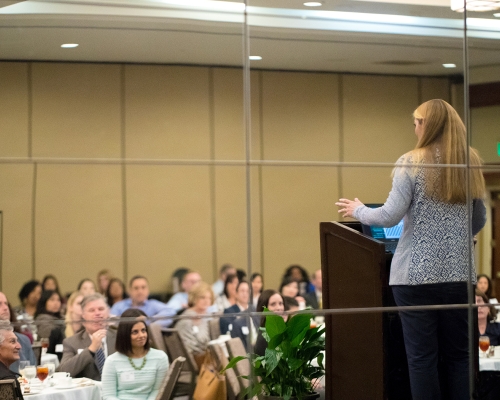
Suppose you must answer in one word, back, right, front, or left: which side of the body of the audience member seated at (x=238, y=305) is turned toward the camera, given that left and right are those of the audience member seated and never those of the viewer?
front

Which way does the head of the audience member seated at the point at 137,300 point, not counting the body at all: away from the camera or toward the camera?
toward the camera

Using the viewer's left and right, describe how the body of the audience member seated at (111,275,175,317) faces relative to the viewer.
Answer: facing the viewer

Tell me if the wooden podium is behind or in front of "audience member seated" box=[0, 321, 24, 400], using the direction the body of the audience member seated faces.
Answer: in front

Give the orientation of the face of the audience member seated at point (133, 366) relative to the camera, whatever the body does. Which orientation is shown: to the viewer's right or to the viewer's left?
to the viewer's right

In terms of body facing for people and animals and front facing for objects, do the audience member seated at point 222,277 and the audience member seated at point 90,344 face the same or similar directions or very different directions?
same or similar directions

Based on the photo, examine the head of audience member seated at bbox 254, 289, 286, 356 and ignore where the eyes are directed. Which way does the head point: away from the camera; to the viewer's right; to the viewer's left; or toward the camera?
toward the camera

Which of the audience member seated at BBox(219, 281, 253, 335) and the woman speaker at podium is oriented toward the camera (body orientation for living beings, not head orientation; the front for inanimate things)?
the audience member seated

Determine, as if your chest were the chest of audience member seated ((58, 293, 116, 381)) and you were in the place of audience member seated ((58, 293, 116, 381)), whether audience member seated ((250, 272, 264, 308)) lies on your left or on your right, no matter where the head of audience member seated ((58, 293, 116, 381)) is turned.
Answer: on your left

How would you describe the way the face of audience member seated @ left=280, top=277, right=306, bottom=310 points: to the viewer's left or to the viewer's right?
to the viewer's right

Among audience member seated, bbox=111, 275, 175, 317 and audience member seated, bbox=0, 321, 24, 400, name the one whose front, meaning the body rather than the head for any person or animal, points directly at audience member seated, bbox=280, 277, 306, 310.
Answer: audience member seated, bbox=0, 321, 24, 400

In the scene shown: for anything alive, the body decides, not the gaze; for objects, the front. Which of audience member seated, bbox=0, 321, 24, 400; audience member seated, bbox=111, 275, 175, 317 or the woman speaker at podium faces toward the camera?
audience member seated, bbox=111, 275, 175, 317

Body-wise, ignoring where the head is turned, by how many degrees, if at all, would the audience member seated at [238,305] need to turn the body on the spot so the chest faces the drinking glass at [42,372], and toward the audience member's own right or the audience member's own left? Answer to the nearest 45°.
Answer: approximately 90° to the audience member's own right

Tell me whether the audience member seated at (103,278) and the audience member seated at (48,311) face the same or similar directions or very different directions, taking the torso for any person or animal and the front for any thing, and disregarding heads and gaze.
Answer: same or similar directions

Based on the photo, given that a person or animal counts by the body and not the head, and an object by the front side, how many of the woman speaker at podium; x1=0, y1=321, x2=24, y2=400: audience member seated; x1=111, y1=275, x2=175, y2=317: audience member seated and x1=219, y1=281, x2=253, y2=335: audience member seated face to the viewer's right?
1
